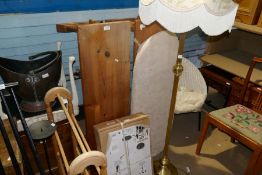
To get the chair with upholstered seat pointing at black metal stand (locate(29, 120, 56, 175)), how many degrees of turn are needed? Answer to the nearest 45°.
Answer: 0° — it already faces it

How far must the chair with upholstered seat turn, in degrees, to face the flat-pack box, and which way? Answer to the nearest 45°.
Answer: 0° — it already faces it

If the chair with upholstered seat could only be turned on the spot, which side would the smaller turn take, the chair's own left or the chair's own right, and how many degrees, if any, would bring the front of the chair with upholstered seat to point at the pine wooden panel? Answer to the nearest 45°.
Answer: approximately 45° to the chair's own right

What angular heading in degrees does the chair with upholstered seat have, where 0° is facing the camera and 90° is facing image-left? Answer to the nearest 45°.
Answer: approximately 45°

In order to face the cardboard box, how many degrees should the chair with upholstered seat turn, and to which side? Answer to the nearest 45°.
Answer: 0° — it already faces it
